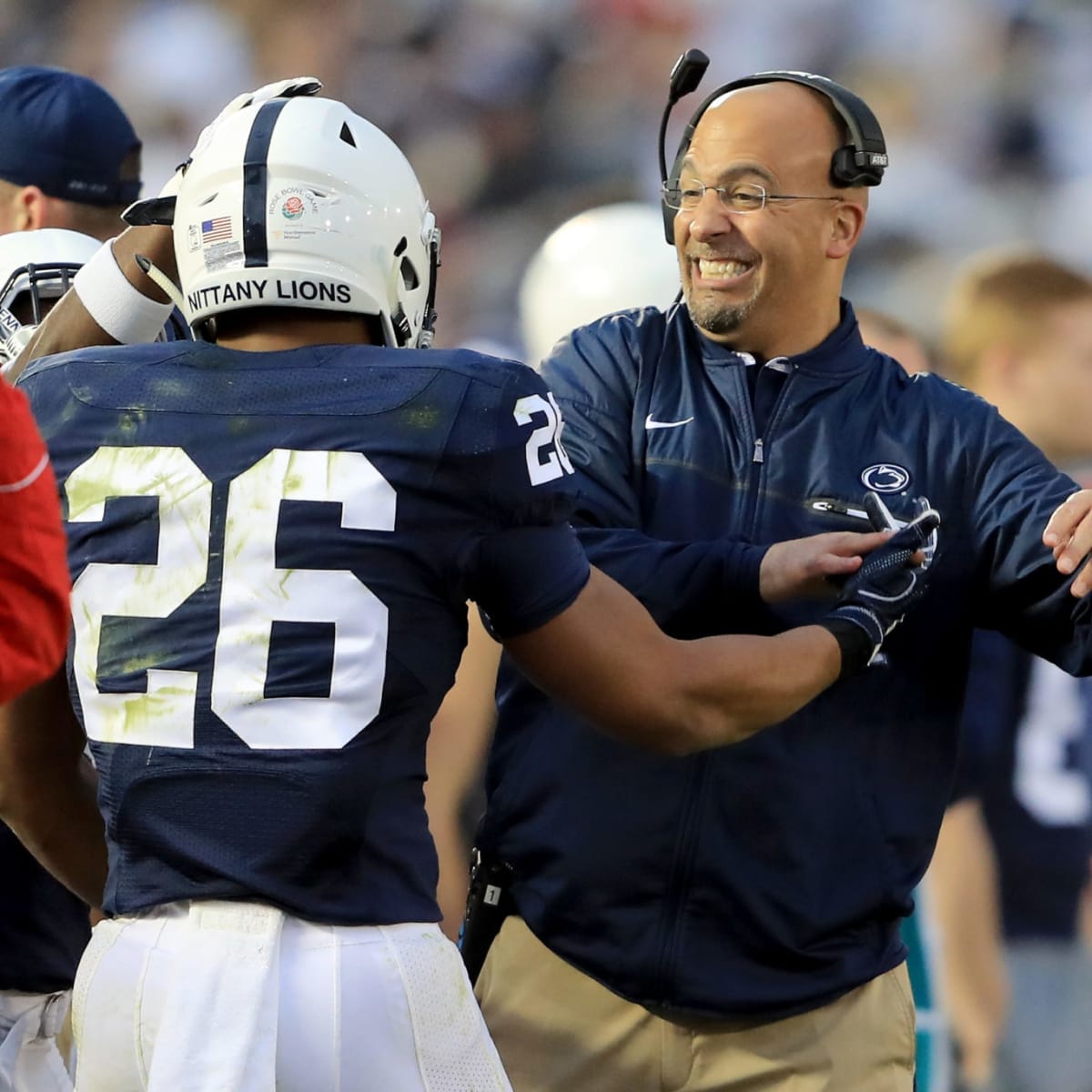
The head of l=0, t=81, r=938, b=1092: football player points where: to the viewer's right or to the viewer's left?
to the viewer's right

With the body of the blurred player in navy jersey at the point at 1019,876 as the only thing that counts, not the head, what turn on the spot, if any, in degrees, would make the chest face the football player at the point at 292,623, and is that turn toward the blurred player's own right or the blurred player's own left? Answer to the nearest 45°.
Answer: approximately 45° to the blurred player's own right
